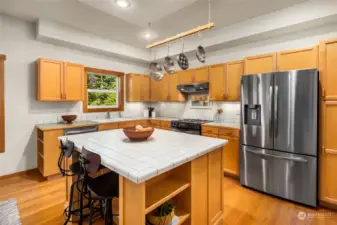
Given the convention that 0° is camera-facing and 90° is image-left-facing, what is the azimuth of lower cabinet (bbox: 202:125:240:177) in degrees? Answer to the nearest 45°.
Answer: approximately 45°

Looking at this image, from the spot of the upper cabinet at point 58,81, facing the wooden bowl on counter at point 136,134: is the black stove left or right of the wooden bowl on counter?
left

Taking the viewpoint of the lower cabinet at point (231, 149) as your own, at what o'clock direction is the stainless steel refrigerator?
The stainless steel refrigerator is roughly at 9 o'clock from the lower cabinet.

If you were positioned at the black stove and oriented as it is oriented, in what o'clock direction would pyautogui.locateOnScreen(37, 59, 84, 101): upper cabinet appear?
The upper cabinet is roughly at 1 o'clock from the black stove.

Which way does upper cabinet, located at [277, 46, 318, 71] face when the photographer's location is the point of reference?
facing the viewer and to the left of the viewer

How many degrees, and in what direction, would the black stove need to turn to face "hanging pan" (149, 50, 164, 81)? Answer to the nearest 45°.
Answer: approximately 45° to its left

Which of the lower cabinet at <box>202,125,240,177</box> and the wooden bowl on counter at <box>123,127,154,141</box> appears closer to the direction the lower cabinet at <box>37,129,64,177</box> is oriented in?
the wooden bowl on counter

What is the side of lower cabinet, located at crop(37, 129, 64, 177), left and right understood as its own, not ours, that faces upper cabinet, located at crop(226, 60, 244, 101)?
left

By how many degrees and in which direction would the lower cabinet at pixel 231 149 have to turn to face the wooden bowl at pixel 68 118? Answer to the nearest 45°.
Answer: approximately 45° to its right

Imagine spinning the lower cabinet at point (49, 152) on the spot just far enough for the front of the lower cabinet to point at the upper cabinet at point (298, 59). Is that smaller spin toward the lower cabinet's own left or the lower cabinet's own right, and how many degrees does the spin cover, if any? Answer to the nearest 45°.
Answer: approximately 90° to the lower cabinet's own left

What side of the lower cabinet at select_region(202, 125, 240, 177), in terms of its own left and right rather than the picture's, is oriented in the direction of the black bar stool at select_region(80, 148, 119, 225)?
front
